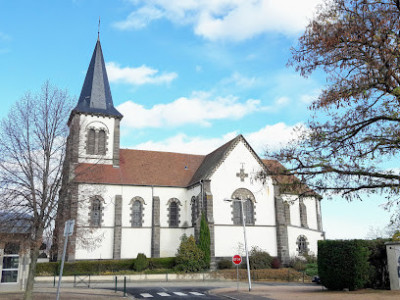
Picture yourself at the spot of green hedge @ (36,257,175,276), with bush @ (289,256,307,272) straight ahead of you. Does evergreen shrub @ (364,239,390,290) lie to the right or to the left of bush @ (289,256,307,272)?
right

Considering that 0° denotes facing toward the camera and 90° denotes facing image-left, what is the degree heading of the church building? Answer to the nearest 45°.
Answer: approximately 90°

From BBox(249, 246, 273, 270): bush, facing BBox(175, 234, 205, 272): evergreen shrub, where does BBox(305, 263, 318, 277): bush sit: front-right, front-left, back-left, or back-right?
back-left

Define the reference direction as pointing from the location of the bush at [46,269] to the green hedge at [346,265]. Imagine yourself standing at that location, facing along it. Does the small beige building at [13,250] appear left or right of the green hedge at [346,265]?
right
